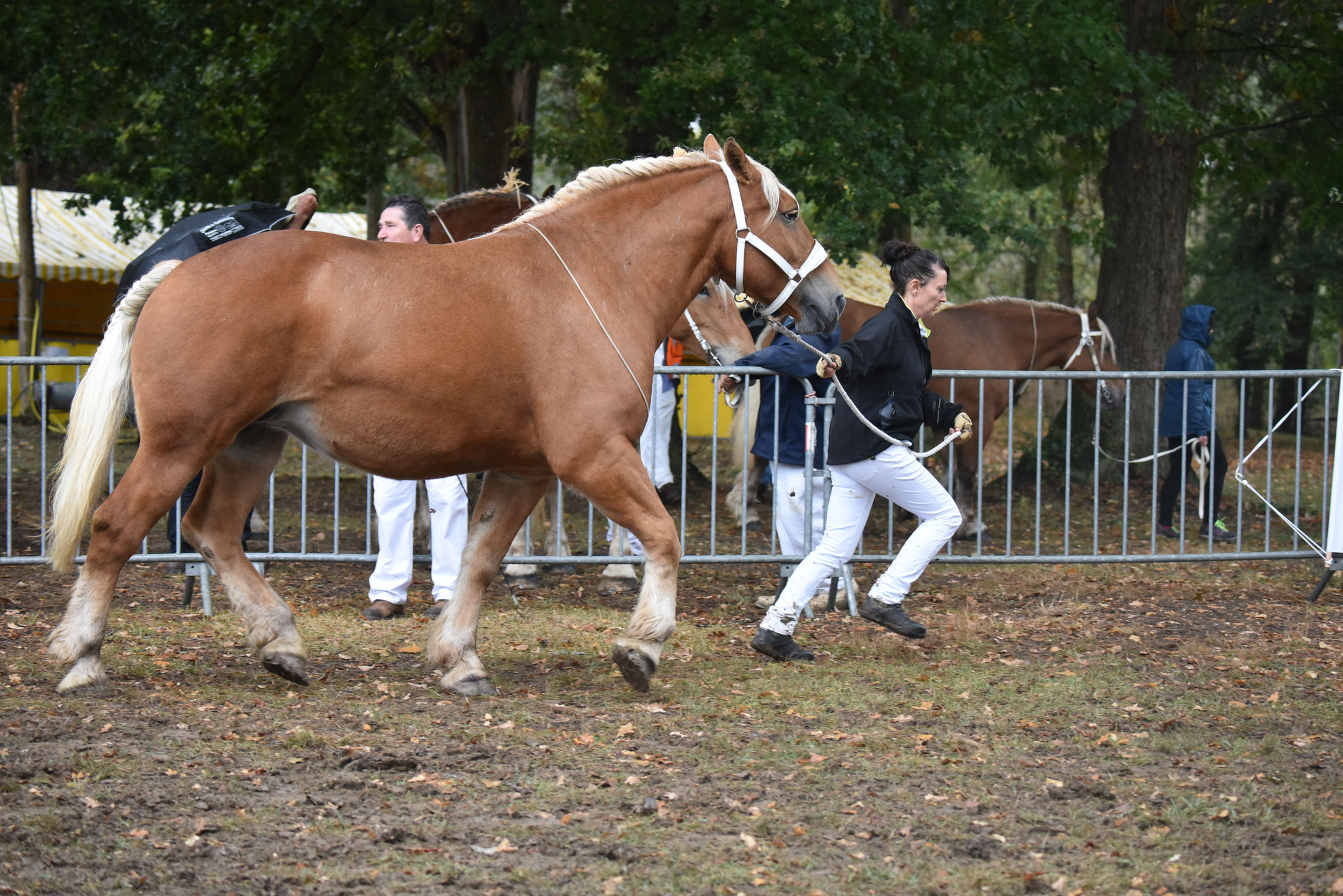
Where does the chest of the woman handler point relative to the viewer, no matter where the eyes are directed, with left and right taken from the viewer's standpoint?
facing to the right of the viewer

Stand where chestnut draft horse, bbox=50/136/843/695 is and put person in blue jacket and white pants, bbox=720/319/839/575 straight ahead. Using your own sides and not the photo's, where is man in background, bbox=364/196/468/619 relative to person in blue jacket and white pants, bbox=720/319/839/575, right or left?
left

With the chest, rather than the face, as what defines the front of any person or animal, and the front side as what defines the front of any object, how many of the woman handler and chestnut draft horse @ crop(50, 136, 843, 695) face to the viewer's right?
2

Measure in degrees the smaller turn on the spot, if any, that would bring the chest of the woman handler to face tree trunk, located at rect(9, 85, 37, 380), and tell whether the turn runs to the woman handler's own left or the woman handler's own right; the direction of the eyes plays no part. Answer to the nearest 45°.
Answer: approximately 135° to the woman handler's own left

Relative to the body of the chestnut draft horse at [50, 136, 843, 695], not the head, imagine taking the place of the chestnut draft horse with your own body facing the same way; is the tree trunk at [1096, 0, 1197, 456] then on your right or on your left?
on your left

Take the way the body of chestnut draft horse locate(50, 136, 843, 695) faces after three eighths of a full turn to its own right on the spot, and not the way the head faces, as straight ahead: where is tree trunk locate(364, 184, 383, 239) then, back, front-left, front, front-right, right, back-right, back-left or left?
back-right

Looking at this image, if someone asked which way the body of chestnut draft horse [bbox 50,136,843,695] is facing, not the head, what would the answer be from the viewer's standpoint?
to the viewer's right

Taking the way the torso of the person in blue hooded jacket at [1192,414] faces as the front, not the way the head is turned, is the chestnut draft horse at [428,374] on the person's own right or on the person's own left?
on the person's own right

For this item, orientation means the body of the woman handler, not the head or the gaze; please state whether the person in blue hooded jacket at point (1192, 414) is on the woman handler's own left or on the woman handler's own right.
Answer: on the woman handler's own left

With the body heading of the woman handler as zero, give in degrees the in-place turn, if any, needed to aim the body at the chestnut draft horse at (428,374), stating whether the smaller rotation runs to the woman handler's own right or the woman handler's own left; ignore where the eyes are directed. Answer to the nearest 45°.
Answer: approximately 135° to the woman handler's own right

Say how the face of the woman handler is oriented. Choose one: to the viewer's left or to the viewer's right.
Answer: to the viewer's right
